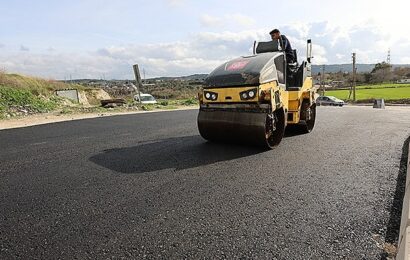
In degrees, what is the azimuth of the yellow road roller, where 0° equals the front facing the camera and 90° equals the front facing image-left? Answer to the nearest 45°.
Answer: approximately 45°
